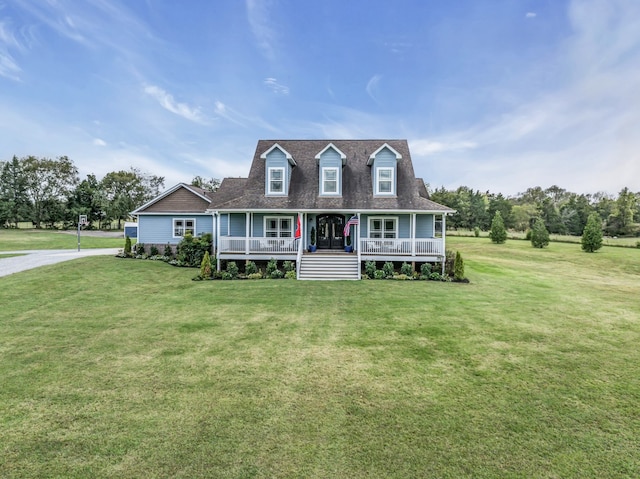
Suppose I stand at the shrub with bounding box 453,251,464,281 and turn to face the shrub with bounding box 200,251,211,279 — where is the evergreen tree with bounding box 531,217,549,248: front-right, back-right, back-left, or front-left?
back-right

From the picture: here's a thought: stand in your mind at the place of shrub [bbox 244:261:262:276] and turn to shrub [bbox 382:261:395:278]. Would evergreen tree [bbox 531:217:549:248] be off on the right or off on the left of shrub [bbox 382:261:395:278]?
left

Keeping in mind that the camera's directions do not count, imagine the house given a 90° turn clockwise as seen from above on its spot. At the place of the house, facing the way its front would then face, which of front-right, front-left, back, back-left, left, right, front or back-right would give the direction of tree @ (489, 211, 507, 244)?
back-right

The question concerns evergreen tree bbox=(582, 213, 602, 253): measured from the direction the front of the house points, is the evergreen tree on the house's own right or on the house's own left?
on the house's own left

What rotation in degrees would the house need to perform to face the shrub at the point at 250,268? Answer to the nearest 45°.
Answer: approximately 45° to its right

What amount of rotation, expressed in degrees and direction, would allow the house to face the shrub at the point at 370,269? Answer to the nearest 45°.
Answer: approximately 45° to its left

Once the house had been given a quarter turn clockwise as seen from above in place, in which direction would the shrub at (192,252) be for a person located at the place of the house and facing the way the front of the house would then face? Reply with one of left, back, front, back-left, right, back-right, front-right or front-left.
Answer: front

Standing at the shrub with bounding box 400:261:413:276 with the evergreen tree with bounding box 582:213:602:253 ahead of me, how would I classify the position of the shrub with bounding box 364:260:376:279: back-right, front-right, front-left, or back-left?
back-left

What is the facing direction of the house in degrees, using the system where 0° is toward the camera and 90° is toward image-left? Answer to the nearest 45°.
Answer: approximately 0°
